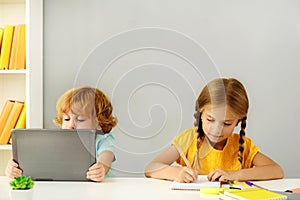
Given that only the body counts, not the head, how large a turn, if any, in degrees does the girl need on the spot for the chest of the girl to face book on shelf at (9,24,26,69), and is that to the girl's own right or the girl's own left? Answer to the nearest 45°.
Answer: approximately 135° to the girl's own right

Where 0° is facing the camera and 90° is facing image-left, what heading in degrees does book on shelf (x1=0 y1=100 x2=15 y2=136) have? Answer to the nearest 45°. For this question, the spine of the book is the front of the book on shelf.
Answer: approximately 0°

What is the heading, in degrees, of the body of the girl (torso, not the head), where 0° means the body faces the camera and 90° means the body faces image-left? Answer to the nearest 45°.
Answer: approximately 0°

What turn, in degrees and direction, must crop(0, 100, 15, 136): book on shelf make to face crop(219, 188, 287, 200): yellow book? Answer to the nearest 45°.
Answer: approximately 45° to its left

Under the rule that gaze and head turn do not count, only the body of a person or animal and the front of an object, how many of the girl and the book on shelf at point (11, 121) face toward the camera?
2

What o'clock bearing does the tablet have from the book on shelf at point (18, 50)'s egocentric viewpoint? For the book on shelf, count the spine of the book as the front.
The tablet is roughly at 12 o'clock from the book on shelf.
